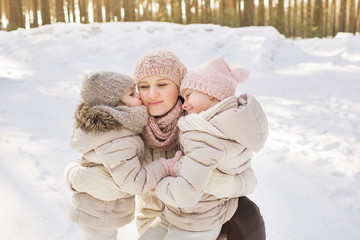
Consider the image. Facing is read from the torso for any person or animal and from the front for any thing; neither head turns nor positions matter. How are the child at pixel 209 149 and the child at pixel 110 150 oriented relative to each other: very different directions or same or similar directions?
very different directions

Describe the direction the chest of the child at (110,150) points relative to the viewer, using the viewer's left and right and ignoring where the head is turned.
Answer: facing to the right of the viewer

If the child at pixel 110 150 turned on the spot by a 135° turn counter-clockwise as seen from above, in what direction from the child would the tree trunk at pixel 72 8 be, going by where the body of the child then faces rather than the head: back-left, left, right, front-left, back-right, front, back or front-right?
front-right

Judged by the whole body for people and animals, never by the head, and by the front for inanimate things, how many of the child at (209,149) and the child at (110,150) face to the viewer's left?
1

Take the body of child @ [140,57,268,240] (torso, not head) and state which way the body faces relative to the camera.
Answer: to the viewer's left

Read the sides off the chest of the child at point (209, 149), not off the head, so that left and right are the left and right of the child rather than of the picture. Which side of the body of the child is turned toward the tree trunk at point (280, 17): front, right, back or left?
right
